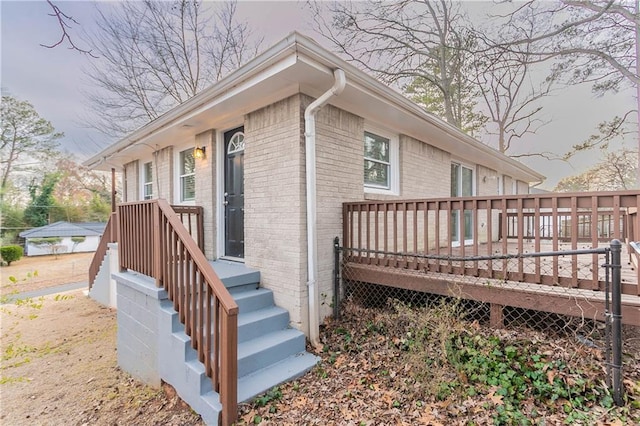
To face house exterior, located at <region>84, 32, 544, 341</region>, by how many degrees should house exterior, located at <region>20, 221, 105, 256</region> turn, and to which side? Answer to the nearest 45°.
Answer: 0° — it already faces it

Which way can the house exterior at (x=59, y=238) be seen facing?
toward the camera

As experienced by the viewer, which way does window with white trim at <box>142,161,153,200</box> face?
facing the viewer and to the left of the viewer

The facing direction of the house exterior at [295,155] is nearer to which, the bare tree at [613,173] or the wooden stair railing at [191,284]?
the wooden stair railing

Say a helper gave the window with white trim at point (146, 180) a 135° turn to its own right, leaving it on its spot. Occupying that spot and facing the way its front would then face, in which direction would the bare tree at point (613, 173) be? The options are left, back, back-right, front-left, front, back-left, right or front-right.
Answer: right

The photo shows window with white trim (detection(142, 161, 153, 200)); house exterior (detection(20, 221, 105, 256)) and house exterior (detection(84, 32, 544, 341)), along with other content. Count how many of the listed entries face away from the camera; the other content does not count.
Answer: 0

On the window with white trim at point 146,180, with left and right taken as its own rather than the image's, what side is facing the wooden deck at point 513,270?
left

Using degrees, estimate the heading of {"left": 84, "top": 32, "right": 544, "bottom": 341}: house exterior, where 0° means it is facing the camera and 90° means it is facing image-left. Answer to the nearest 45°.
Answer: approximately 45°

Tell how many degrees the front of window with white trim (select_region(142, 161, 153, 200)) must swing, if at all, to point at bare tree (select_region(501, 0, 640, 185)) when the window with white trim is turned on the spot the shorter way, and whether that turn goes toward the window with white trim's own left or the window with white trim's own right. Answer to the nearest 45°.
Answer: approximately 180°

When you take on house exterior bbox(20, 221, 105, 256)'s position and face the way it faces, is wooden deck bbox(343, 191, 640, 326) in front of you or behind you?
in front
